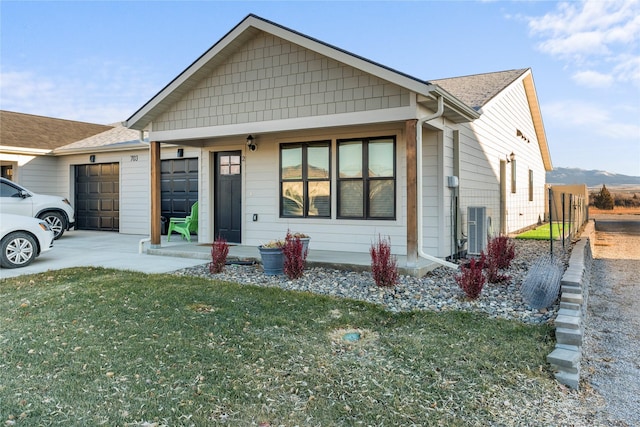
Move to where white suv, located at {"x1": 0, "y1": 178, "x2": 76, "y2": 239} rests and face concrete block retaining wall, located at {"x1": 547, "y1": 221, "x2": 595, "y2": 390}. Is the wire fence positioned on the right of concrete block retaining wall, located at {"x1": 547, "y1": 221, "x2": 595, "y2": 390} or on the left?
left

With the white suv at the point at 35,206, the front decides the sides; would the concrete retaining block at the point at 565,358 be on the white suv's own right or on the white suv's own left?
on the white suv's own right

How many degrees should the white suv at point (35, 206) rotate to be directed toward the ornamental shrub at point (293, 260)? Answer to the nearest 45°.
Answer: approximately 45° to its right

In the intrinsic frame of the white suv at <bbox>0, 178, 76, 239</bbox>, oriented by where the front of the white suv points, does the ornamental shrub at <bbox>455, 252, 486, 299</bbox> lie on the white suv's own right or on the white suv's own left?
on the white suv's own right

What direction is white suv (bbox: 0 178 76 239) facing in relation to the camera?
to the viewer's right

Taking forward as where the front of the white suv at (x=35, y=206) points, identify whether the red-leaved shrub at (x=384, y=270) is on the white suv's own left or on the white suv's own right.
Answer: on the white suv's own right

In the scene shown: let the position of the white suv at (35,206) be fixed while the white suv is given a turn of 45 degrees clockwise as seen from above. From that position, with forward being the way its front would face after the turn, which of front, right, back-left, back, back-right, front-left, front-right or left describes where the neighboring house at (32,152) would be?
back-left

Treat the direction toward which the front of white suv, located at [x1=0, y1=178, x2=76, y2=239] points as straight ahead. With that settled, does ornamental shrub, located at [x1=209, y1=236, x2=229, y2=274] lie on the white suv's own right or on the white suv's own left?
on the white suv's own right

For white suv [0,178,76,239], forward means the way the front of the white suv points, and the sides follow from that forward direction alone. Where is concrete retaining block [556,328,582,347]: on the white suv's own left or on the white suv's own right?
on the white suv's own right

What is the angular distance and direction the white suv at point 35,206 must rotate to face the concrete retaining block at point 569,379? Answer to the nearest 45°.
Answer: approximately 90° to its right

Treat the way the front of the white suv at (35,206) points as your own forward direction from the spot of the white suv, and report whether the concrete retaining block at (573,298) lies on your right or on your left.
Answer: on your right

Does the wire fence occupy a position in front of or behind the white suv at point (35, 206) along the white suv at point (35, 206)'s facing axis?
in front
